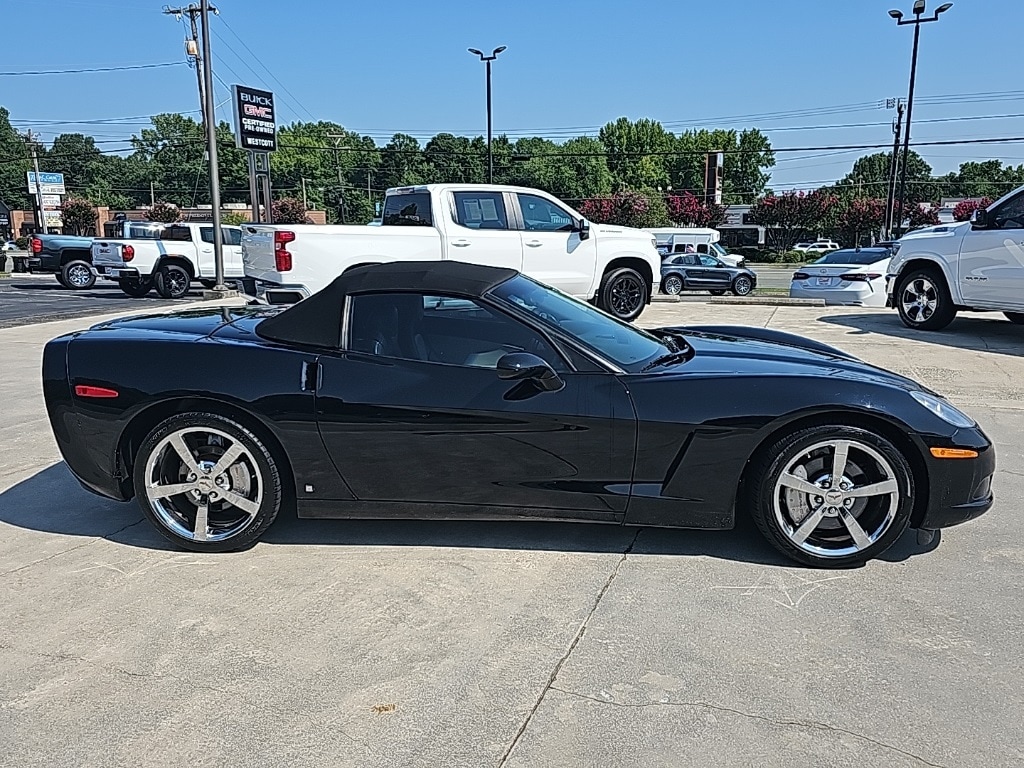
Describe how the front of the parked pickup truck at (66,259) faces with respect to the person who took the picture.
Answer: facing away from the viewer and to the right of the viewer

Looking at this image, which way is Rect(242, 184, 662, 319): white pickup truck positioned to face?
to the viewer's right

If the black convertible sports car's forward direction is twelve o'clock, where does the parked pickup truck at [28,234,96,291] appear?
The parked pickup truck is roughly at 8 o'clock from the black convertible sports car.

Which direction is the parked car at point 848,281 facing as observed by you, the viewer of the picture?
facing away from the viewer and to the right of the viewer

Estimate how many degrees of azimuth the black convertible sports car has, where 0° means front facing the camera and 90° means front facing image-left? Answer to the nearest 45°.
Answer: approximately 270°

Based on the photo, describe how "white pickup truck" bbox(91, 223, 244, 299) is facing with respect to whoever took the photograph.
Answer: facing away from the viewer and to the right of the viewer
